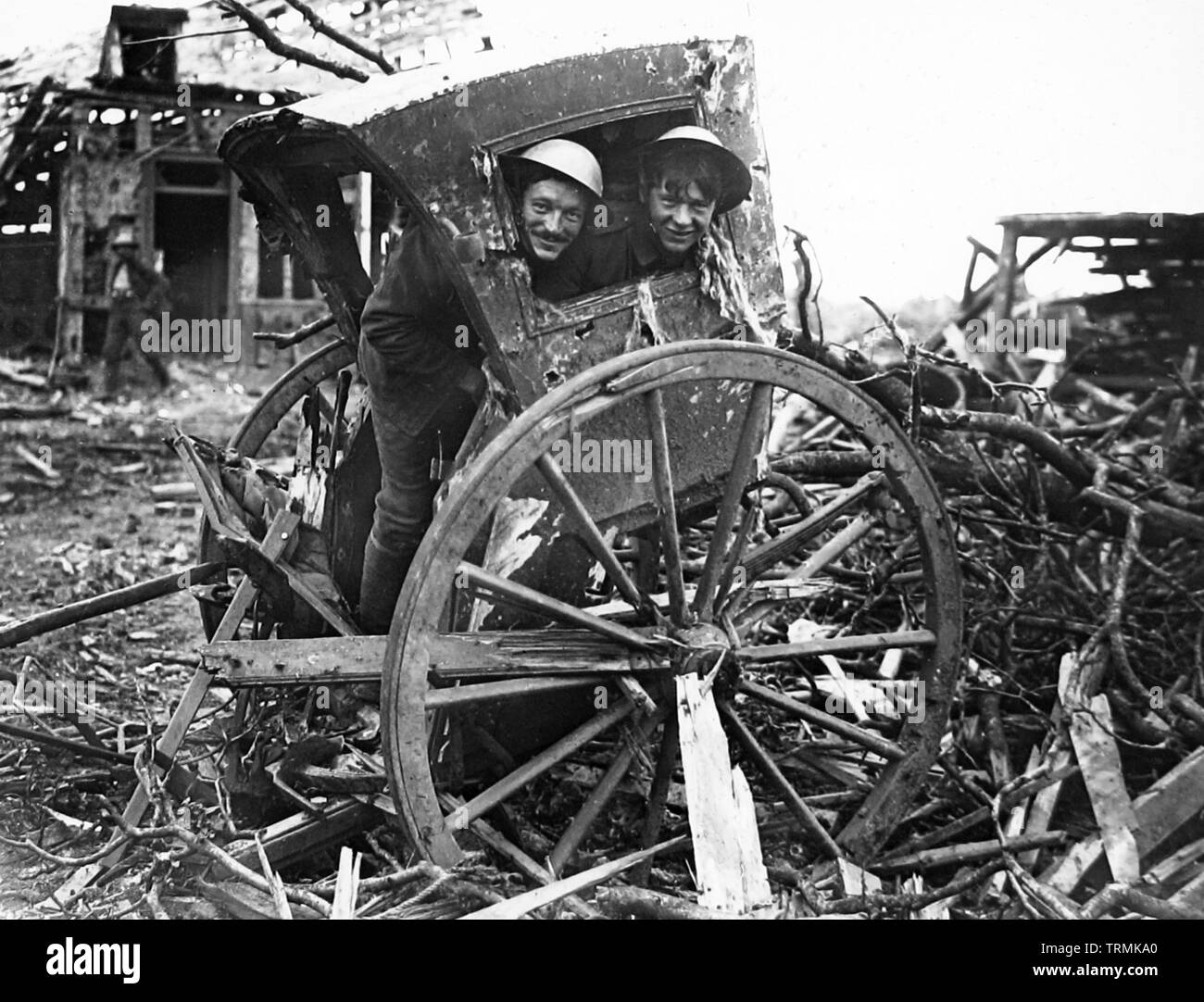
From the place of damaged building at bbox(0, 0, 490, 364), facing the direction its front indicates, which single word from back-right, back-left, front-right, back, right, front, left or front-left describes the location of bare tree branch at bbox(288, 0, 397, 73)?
front

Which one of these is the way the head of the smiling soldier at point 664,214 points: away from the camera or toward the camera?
toward the camera

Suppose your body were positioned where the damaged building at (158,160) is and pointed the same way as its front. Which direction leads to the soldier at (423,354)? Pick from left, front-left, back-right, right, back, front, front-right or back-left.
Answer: front

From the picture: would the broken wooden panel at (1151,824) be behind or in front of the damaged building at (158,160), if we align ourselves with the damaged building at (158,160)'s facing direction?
in front

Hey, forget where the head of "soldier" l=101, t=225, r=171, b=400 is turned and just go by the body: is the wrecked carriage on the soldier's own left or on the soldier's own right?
on the soldier's own left

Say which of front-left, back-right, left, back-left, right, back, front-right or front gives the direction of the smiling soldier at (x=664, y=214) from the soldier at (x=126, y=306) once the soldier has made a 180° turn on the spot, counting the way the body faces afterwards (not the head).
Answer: back-right

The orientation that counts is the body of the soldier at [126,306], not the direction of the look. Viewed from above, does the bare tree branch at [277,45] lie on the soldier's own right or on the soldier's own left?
on the soldier's own left

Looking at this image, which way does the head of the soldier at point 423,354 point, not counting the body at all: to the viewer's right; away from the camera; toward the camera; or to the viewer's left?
toward the camera

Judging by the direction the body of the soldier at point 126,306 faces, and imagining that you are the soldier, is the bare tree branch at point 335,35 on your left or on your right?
on your left

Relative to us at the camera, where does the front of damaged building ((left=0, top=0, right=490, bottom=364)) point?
facing the viewer

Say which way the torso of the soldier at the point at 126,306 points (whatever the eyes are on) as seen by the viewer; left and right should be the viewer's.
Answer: facing the viewer and to the left of the viewer

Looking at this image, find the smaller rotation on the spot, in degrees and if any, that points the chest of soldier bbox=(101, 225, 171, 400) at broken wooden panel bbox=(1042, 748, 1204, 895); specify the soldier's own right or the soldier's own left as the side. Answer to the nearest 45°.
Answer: approximately 45° to the soldier's own left
